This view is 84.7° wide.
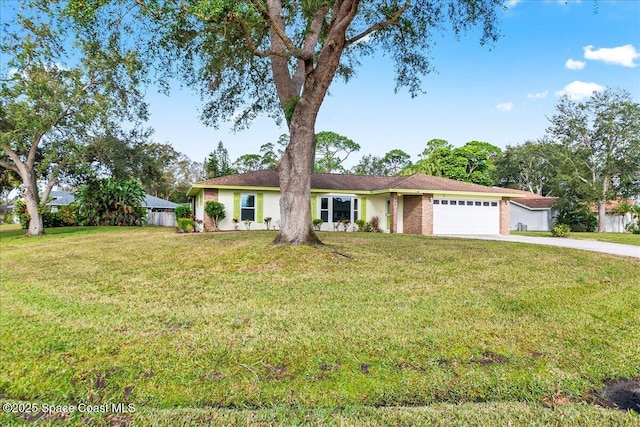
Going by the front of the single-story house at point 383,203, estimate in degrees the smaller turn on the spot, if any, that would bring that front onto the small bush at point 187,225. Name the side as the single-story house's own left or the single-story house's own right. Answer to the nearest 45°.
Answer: approximately 90° to the single-story house's own right

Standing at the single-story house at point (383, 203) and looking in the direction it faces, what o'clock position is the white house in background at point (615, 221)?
The white house in background is roughly at 8 o'clock from the single-story house.

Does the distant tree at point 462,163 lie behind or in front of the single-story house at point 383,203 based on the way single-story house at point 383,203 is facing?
behind

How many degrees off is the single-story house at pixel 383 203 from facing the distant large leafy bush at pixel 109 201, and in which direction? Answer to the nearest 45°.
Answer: approximately 90° to its right

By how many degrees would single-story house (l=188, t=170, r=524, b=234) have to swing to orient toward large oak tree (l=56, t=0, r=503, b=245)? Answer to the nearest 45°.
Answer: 0° — it already faces it

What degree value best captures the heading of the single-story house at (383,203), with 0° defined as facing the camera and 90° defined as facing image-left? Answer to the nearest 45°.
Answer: approximately 0°

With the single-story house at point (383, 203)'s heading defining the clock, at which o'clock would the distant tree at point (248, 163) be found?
The distant tree is roughly at 5 o'clock from the single-story house.

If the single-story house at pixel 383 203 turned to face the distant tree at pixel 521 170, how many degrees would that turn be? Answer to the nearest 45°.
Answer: approximately 135° to its left

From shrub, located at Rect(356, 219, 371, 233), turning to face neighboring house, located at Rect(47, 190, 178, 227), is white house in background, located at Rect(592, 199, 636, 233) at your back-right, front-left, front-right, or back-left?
back-right

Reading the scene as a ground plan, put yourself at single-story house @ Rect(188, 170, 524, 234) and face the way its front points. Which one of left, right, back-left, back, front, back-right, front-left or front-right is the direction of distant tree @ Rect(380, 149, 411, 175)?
back

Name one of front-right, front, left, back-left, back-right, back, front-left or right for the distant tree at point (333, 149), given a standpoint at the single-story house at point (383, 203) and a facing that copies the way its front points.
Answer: back
